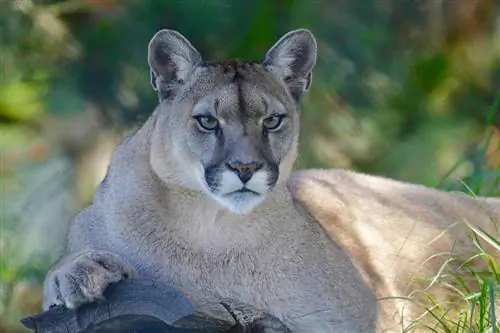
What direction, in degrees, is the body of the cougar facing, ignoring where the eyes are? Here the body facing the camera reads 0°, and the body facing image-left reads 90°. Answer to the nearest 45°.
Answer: approximately 45°
